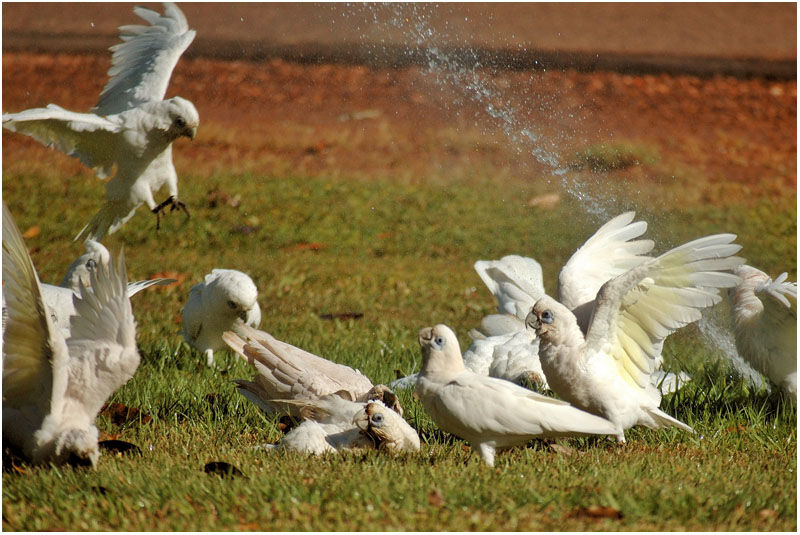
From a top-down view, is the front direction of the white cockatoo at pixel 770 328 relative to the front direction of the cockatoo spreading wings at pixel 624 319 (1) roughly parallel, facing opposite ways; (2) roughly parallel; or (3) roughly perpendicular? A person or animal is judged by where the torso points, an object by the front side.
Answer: roughly parallel

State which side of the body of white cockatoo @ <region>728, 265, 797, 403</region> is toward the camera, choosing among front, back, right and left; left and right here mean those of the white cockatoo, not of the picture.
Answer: left

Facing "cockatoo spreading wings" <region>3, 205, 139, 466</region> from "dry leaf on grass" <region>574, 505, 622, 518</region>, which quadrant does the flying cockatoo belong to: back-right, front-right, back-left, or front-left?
front-right

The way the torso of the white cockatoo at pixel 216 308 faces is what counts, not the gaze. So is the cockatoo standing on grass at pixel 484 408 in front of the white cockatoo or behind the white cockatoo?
in front

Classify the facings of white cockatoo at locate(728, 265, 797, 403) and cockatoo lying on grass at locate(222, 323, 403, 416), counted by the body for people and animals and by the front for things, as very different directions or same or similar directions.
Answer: very different directions

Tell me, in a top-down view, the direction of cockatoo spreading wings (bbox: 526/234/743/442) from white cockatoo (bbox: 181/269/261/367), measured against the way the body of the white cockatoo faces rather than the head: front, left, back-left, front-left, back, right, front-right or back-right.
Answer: front

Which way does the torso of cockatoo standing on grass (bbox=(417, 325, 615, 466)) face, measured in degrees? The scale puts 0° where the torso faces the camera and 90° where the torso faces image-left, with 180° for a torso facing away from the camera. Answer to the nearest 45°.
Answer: approximately 90°

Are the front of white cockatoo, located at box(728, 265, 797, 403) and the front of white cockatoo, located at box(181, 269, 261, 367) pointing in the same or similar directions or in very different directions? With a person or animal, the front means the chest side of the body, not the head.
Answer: very different directions

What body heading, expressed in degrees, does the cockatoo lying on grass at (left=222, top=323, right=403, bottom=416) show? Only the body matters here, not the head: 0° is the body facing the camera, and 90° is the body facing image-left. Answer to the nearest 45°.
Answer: approximately 270°

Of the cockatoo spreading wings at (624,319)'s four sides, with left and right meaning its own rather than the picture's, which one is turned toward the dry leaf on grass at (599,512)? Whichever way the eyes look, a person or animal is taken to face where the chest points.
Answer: left

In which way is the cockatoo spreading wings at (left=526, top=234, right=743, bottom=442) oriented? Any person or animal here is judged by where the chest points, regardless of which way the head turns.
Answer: to the viewer's left

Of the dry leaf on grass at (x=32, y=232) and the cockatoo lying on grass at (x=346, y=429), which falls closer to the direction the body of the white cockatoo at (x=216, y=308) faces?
the cockatoo lying on grass

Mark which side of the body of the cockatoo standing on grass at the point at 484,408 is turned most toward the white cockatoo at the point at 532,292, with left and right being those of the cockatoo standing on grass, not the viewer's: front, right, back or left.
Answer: right

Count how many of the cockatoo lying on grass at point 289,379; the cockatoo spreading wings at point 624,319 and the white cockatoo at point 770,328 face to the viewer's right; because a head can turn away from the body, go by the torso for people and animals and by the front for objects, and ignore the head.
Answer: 1
